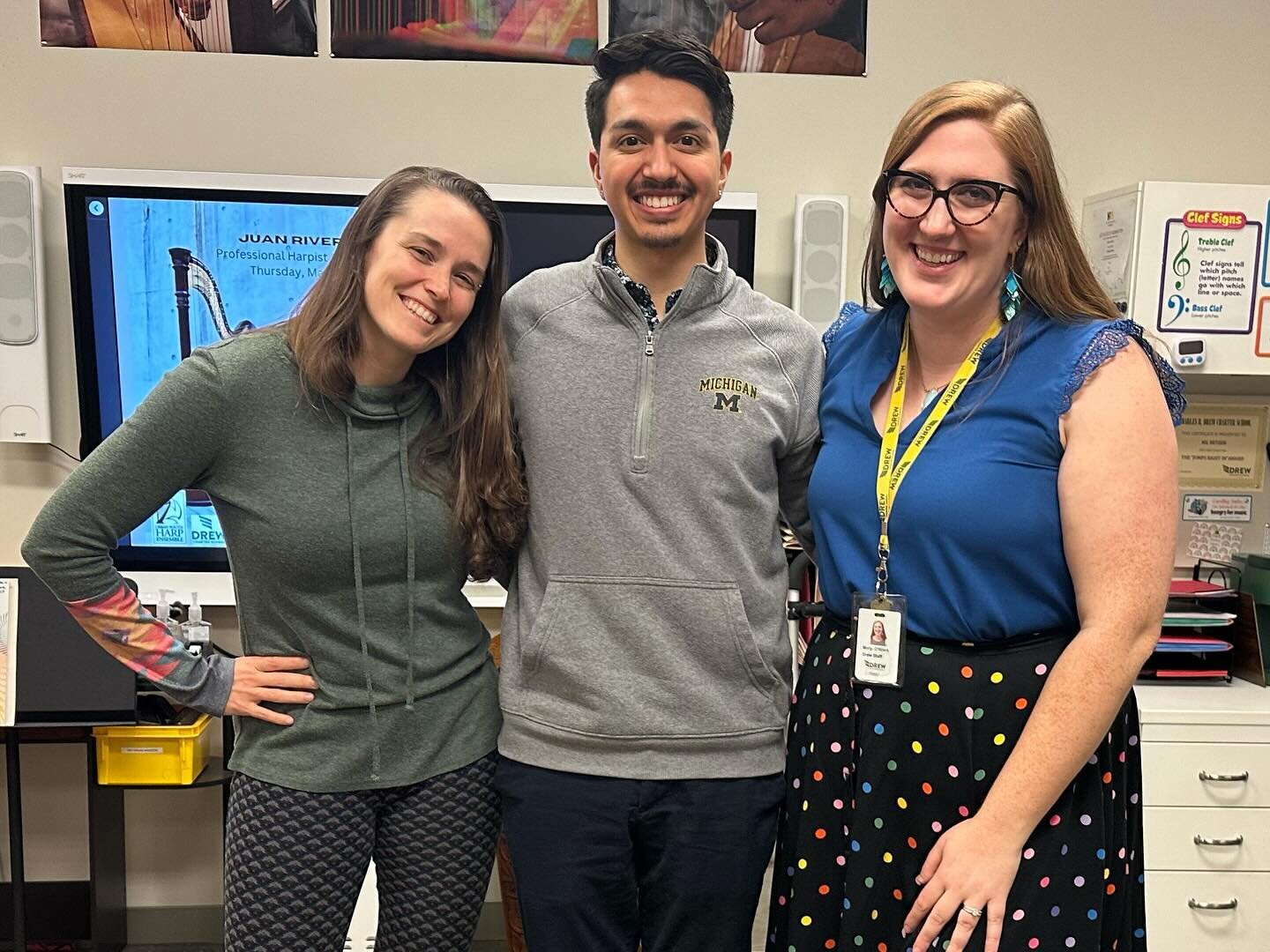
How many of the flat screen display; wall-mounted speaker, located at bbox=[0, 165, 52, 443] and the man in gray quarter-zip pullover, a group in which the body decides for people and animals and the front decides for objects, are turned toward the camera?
3

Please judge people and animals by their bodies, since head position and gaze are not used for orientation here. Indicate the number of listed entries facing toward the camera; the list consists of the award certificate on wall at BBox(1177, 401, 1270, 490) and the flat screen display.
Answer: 2

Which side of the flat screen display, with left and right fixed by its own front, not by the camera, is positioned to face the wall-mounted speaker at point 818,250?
left

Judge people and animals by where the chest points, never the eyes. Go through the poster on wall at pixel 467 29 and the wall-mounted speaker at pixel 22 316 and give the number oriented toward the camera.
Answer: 2

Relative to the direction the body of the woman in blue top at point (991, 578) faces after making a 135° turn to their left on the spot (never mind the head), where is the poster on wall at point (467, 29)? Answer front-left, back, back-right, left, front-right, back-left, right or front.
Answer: back-left

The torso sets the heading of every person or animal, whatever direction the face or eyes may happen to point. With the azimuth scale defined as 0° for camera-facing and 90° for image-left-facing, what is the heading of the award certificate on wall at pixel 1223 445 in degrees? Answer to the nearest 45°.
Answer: approximately 0°

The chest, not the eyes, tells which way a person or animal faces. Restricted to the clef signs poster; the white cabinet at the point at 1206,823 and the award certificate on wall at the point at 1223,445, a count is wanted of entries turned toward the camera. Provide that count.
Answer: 3
